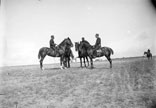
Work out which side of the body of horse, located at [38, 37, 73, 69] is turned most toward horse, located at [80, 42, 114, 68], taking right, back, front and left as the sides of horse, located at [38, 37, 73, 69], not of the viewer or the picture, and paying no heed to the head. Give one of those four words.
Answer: front

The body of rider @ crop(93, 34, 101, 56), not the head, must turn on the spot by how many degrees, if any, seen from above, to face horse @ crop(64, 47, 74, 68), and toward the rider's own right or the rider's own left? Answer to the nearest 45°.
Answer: approximately 45° to the rider's own right

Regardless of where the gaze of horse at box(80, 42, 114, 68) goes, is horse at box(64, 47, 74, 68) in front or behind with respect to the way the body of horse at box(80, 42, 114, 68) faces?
in front

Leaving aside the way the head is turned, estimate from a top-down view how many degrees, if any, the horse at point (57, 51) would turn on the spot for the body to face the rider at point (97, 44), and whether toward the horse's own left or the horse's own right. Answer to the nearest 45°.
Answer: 0° — it already faces them

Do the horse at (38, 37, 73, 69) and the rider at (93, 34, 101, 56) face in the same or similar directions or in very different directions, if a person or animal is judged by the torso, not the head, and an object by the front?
very different directions

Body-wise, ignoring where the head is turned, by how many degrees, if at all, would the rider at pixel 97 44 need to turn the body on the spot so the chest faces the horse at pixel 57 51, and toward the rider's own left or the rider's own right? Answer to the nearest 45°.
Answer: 0° — they already face it

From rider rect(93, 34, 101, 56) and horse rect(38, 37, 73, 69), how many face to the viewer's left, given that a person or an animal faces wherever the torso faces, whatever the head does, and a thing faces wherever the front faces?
1

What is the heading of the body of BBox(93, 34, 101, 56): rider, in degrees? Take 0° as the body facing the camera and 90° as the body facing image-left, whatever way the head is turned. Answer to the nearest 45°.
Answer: approximately 90°

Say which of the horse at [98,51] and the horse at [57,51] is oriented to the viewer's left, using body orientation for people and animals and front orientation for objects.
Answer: the horse at [98,51]

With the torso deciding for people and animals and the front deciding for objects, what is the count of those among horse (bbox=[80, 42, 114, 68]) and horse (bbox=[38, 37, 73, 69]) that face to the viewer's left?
1

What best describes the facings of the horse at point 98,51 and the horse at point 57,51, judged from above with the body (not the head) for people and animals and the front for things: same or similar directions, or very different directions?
very different directions

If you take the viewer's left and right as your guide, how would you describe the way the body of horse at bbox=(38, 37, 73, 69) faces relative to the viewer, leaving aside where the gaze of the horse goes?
facing to the right of the viewer

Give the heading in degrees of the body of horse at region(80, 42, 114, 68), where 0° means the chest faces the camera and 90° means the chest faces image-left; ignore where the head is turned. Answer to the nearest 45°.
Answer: approximately 90°
